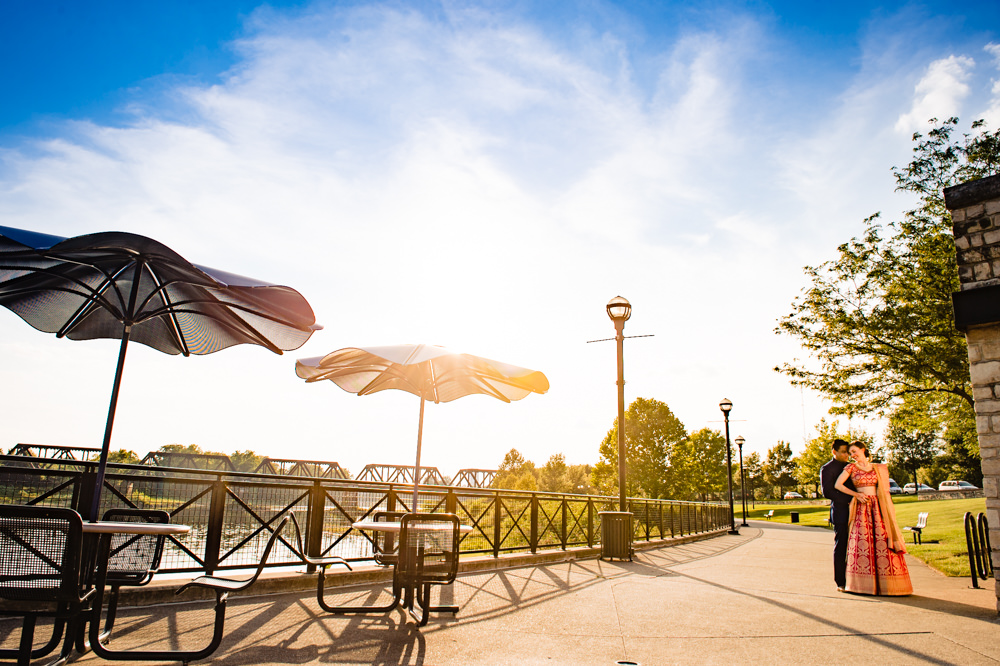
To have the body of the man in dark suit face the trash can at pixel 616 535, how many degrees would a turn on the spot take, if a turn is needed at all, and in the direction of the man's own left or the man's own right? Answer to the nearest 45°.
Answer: approximately 135° to the man's own left

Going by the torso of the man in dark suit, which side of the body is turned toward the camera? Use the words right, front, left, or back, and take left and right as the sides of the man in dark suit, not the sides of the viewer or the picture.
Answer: right

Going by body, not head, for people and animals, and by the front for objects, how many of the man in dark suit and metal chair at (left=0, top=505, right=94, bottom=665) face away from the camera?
1

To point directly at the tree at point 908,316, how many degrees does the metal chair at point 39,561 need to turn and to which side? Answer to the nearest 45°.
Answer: approximately 90° to its right

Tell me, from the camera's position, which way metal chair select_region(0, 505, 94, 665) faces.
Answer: facing away from the viewer

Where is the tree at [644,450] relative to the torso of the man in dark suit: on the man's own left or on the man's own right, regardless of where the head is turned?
on the man's own left

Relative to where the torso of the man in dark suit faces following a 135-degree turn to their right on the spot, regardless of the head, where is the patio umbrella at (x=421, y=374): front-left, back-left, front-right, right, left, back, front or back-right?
front

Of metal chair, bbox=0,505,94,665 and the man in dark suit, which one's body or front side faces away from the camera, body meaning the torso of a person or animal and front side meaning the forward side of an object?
the metal chair
